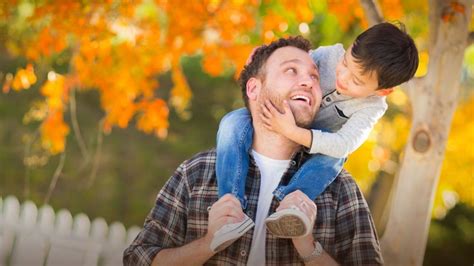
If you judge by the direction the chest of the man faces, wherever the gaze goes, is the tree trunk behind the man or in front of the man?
behind

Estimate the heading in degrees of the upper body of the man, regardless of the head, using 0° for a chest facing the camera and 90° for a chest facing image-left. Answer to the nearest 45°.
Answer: approximately 0°

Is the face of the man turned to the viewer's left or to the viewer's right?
to the viewer's right

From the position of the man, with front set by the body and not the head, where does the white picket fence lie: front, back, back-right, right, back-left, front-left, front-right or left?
back-right

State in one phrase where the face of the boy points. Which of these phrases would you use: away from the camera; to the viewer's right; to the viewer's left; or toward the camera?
to the viewer's left

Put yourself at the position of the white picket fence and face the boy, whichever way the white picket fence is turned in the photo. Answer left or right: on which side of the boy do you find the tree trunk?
left
